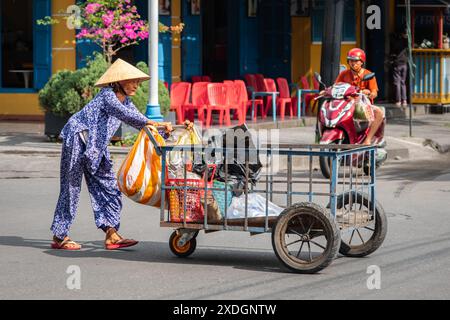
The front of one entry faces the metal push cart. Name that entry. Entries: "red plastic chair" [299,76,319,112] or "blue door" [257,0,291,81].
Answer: the blue door

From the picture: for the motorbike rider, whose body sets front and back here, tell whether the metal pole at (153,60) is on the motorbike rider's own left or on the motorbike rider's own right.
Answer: on the motorbike rider's own right

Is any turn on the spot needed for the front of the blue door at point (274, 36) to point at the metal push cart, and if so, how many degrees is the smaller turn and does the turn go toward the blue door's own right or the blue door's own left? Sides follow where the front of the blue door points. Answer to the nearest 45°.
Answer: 0° — it already faces it

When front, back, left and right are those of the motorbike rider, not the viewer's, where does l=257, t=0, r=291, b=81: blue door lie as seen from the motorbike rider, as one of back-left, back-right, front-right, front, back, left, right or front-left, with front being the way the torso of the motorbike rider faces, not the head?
back-right

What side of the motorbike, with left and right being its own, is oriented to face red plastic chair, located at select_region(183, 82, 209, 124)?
right

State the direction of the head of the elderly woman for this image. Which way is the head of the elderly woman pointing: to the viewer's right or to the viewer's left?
to the viewer's right

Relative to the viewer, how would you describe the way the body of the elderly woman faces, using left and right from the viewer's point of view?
facing to the right of the viewer

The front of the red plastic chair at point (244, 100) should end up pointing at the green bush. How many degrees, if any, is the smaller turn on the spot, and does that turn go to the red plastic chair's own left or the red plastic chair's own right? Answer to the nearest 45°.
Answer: approximately 135° to the red plastic chair's own right

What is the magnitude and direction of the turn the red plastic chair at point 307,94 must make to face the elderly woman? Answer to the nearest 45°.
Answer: approximately 90° to its right

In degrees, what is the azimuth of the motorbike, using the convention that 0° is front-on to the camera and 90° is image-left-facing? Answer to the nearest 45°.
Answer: approximately 45°
